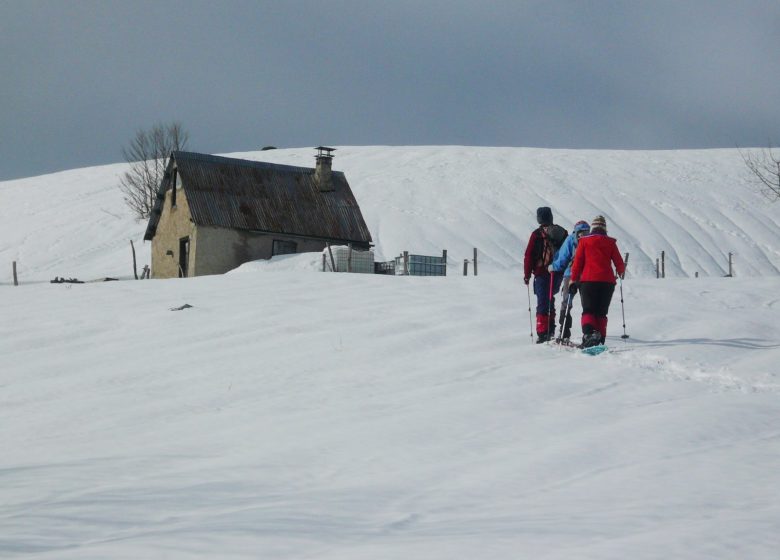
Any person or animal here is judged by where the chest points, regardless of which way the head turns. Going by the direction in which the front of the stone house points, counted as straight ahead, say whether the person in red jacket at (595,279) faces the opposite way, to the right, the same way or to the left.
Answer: to the right

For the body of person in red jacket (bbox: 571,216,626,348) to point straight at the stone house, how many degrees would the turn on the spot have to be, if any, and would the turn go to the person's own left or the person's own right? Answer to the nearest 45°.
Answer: approximately 45° to the person's own left

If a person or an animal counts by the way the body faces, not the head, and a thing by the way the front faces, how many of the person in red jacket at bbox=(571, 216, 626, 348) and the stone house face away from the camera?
1

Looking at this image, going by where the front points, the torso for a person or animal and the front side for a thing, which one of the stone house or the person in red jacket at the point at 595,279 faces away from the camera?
the person in red jacket

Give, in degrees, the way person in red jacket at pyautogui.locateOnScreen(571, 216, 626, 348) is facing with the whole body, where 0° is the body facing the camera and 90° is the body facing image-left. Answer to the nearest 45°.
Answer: approximately 180°

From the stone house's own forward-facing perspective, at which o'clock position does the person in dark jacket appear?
The person in dark jacket is roughly at 10 o'clock from the stone house.

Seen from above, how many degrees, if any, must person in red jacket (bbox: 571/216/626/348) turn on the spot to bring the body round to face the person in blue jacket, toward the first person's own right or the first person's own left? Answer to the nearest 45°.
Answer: approximately 45° to the first person's own left

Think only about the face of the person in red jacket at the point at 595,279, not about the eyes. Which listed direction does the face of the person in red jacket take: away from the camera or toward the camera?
away from the camera
